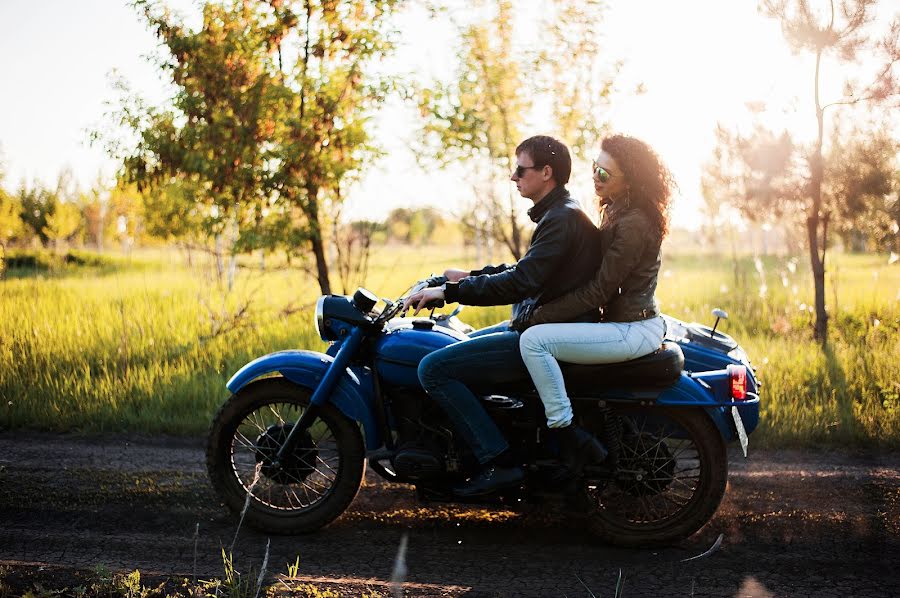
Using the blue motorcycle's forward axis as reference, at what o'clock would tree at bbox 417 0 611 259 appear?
The tree is roughly at 3 o'clock from the blue motorcycle.

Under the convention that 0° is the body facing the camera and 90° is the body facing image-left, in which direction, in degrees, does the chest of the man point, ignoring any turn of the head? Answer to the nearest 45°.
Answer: approximately 90°

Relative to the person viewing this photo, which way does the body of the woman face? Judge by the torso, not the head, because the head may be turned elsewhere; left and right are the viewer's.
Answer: facing to the left of the viewer

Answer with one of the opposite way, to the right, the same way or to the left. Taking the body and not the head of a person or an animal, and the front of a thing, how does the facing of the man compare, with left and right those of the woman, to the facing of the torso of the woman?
the same way

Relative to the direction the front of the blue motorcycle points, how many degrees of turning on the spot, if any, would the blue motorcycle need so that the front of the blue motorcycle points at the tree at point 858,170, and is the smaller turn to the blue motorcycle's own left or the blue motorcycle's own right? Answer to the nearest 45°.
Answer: approximately 135° to the blue motorcycle's own right

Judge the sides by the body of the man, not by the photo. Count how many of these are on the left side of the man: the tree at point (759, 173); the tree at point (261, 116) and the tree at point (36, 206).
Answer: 0

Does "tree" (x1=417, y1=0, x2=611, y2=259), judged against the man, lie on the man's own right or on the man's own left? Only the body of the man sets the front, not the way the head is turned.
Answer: on the man's own right

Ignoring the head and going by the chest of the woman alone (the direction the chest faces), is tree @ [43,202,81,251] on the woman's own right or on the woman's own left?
on the woman's own right

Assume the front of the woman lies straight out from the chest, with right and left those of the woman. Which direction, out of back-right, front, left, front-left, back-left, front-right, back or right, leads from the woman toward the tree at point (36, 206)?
front-right

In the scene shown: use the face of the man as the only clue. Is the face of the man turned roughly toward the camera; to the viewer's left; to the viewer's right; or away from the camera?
to the viewer's left

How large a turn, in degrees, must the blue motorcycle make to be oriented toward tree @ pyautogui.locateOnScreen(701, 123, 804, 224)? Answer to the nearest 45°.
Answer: approximately 135° to its right

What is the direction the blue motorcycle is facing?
to the viewer's left
